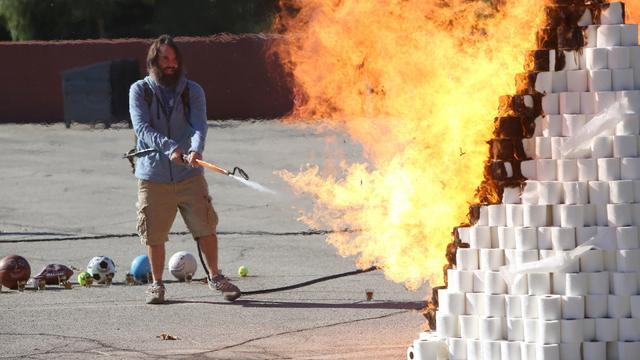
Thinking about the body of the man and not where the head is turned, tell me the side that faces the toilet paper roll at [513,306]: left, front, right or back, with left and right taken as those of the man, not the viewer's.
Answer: front

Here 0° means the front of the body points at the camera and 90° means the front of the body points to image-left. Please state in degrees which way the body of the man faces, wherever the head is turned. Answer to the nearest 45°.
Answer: approximately 315°

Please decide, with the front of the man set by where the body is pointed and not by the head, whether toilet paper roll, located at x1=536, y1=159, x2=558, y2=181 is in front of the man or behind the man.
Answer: in front

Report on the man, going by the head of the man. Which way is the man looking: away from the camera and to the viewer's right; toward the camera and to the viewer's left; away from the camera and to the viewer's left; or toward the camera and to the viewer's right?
toward the camera and to the viewer's right

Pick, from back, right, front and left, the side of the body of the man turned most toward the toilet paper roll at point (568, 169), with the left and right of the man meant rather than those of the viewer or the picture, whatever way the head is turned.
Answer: front

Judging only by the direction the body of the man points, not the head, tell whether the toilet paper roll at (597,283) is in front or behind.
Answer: in front
